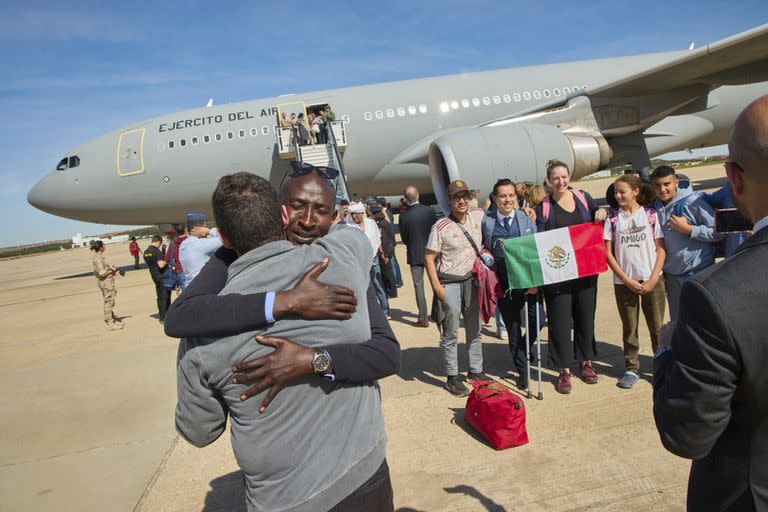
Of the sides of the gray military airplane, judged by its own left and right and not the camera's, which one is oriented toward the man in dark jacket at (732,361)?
left

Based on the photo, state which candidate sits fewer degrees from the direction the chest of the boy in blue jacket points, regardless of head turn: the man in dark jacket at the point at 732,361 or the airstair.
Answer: the man in dark jacket

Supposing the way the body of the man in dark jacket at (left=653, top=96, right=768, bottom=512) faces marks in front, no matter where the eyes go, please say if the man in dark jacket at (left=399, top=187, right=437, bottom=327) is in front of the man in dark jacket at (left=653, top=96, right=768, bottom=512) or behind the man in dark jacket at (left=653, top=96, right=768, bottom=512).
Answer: in front

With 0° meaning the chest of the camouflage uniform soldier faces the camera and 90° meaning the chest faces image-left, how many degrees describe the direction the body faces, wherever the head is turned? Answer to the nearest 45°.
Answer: approximately 270°

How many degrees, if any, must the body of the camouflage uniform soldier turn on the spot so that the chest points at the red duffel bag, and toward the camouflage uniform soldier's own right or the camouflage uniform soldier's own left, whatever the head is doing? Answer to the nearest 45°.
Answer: approximately 90° to the camouflage uniform soldier's own right

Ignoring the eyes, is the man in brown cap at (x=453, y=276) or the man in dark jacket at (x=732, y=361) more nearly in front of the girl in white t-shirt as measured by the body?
the man in dark jacket

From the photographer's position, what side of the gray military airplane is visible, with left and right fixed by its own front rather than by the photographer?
left

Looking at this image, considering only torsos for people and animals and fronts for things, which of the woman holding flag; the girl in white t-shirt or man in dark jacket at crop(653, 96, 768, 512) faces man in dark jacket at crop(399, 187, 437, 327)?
man in dark jacket at crop(653, 96, 768, 512)

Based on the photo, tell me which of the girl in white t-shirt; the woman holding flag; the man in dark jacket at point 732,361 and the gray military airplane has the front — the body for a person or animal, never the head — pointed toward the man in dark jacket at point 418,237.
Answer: the man in dark jacket at point 732,361

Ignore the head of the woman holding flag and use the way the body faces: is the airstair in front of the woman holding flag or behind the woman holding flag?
behind

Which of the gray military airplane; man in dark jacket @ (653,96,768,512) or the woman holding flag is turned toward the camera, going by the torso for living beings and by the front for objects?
the woman holding flag

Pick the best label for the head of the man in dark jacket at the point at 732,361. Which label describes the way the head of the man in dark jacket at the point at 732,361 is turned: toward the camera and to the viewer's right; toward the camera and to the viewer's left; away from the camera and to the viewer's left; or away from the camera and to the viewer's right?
away from the camera and to the viewer's left

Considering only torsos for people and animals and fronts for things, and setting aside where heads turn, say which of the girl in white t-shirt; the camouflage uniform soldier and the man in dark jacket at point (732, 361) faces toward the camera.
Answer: the girl in white t-shirt
